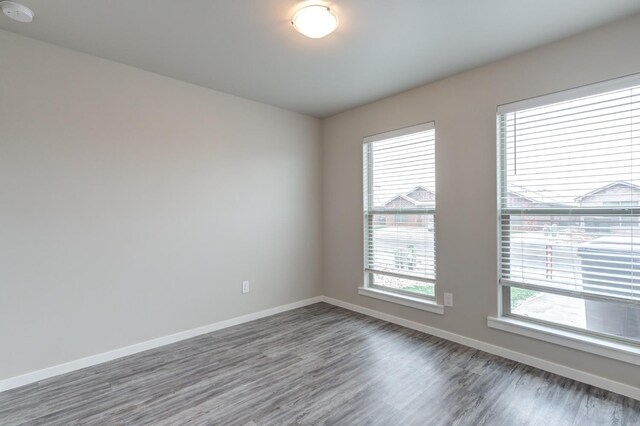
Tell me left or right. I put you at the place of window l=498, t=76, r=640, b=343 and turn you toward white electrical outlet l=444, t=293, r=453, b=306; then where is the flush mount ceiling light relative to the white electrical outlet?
left

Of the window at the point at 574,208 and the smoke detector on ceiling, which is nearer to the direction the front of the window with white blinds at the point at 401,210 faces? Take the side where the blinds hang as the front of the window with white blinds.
the smoke detector on ceiling

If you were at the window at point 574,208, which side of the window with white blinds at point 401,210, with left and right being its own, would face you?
left

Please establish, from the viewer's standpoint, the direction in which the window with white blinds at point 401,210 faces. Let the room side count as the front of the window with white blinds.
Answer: facing the viewer and to the left of the viewer

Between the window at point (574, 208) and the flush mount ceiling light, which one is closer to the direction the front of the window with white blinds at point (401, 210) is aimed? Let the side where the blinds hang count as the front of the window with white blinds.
the flush mount ceiling light

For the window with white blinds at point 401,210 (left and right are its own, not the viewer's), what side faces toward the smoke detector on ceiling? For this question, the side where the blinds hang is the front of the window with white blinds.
front

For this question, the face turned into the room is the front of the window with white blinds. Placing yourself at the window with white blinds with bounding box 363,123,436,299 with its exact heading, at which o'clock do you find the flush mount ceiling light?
The flush mount ceiling light is roughly at 11 o'clock from the window with white blinds.

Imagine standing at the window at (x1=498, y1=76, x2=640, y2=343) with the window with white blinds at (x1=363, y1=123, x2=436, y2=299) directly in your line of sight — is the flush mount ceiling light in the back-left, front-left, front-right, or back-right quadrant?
front-left

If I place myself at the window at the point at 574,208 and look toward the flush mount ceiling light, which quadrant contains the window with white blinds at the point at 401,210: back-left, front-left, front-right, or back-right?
front-right
